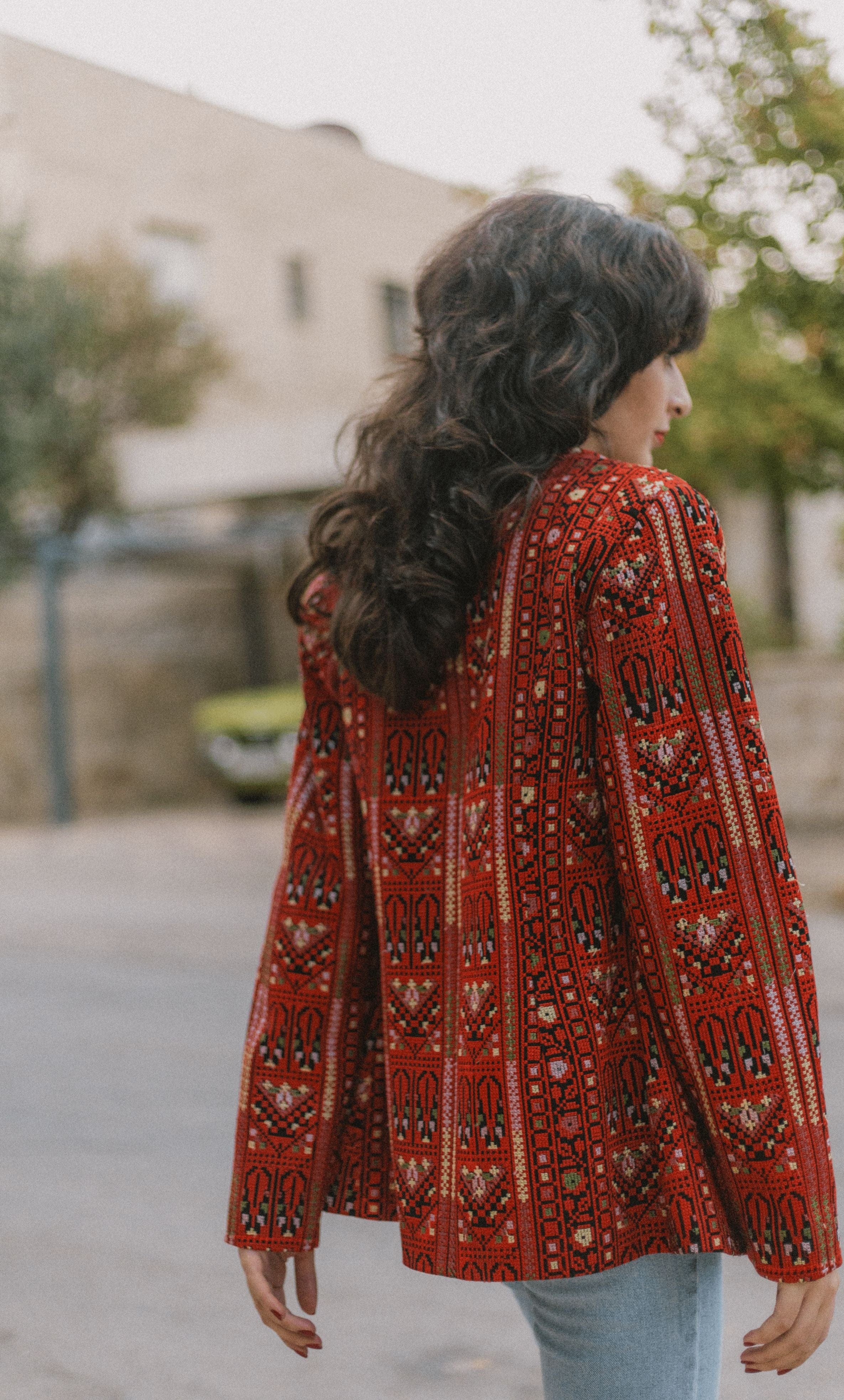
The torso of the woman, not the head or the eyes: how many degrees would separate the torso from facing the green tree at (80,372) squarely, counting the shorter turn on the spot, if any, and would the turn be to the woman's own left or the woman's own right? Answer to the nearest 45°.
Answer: approximately 45° to the woman's own left

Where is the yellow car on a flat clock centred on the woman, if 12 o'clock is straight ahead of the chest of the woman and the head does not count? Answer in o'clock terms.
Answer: The yellow car is roughly at 10 o'clock from the woman.

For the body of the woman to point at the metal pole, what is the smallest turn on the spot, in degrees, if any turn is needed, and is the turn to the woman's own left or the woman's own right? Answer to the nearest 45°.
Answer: approximately 45° to the woman's own left

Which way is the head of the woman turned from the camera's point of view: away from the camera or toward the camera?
away from the camera

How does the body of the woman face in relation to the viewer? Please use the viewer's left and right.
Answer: facing away from the viewer and to the right of the viewer

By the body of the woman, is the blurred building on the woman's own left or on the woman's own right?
on the woman's own left
